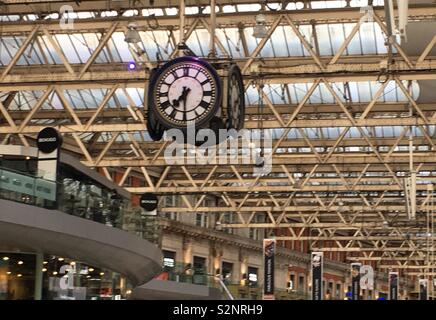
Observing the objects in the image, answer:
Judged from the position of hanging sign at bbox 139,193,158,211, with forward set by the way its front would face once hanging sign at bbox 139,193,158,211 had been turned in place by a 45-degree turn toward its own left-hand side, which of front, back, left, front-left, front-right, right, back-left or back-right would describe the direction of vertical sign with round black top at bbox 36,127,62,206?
front-right

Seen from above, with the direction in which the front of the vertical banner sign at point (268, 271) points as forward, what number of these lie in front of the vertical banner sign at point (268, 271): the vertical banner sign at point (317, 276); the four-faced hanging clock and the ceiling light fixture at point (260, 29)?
2

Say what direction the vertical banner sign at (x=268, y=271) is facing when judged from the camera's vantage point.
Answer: facing the viewer

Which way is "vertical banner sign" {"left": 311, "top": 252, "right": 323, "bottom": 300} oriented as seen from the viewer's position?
toward the camera

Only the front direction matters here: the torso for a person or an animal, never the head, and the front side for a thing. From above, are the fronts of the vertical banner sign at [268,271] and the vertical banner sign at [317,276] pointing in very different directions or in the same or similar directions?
same or similar directions

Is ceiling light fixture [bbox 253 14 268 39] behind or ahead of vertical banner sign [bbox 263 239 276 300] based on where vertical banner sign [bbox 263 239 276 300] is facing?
ahead

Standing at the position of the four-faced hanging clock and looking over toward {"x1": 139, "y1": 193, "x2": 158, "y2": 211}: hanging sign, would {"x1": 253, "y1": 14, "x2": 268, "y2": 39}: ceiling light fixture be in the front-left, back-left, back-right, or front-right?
front-right

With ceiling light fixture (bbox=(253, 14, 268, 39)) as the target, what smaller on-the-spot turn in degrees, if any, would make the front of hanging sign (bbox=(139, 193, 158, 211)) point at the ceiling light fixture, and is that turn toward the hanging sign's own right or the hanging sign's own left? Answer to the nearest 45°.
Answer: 0° — it already faces it

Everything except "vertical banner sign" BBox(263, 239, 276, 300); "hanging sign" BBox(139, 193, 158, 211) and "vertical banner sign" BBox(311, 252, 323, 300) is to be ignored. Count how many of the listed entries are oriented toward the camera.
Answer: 3

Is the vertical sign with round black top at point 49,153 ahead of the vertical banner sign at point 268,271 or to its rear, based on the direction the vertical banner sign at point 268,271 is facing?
ahead

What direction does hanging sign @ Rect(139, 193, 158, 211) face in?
toward the camera

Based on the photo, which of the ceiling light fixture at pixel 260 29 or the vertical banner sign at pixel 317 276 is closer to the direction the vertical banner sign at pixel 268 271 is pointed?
the ceiling light fixture

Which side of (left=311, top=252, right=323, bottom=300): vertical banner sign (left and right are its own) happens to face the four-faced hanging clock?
front

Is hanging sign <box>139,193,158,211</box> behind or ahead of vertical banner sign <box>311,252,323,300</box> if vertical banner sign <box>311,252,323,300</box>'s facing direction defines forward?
ahead
